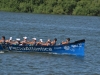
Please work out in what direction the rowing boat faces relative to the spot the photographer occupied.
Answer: facing to the right of the viewer
